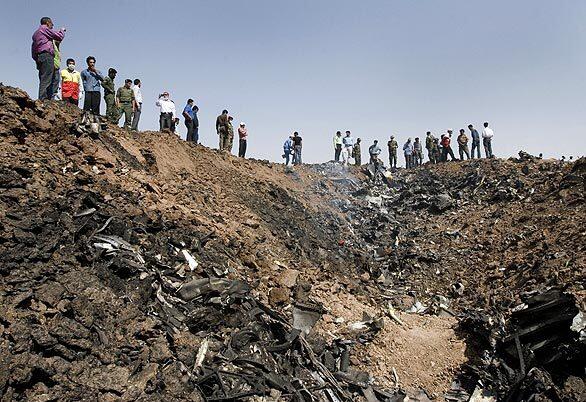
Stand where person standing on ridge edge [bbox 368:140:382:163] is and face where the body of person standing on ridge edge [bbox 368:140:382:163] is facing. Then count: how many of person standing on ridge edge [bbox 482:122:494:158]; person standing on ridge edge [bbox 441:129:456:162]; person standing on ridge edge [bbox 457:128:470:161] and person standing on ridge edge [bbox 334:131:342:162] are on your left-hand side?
3

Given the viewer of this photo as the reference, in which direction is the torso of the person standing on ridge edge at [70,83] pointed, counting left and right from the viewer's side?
facing the viewer

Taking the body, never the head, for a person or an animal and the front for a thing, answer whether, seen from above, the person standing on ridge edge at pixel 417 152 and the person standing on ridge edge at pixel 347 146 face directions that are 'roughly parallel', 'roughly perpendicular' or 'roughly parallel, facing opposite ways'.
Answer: roughly parallel

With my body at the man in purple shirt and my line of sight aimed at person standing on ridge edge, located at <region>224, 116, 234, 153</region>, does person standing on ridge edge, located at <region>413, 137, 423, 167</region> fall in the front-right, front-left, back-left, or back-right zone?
front-right

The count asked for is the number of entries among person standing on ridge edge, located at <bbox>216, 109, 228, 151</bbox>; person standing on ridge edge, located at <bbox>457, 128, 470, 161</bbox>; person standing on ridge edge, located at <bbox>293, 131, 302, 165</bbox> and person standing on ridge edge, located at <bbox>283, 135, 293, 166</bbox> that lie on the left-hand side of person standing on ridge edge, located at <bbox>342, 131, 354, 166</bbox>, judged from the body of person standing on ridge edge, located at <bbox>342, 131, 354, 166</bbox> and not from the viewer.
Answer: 1

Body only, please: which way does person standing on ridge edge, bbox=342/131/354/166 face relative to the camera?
toward the camera

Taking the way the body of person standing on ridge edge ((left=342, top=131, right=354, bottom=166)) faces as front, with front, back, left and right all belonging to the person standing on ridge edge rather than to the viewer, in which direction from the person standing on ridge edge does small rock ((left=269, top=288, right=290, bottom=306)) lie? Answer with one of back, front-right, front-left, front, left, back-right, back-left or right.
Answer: front

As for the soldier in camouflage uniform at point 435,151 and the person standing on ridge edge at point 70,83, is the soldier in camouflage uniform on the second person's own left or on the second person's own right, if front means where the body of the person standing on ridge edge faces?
on the second person's own left

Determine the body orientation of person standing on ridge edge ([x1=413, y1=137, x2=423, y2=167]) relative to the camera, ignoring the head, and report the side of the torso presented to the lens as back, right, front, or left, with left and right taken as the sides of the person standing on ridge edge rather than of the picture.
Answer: front

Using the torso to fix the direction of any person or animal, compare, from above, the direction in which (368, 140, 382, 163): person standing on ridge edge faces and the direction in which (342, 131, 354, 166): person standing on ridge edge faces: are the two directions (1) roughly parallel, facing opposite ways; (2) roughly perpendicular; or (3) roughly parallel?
roughly parallel

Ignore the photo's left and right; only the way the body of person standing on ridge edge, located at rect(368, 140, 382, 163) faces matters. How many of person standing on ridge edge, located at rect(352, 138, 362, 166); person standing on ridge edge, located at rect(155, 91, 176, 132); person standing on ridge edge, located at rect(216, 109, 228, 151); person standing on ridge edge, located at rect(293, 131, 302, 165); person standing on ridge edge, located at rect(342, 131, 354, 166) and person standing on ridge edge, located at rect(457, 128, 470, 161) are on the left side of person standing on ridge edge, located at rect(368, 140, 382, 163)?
1
